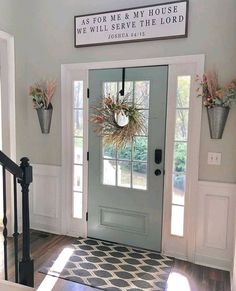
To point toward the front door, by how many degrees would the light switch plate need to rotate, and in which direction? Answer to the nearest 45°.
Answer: approximately 90° to its right

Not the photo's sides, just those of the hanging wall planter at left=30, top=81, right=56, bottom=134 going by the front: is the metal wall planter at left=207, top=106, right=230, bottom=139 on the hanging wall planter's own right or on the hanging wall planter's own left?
on the hanging wall planter's own left

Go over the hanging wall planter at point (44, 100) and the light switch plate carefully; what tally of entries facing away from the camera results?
0

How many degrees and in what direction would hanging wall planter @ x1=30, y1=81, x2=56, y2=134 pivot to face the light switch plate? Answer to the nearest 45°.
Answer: approximately 90° to its left

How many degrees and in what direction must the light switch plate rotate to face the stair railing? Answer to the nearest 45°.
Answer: approximately 45° to its right

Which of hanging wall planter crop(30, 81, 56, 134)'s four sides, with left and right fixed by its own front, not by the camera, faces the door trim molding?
left

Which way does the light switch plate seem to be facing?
toward the camera

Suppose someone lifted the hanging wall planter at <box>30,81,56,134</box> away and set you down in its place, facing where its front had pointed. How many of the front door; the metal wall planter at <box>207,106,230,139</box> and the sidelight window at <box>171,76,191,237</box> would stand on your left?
3

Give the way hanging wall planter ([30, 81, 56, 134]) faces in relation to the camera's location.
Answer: facing the viewer and to the left of the viewer

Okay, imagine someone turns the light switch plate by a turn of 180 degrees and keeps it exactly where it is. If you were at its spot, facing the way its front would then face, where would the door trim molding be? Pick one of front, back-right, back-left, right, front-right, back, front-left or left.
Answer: left

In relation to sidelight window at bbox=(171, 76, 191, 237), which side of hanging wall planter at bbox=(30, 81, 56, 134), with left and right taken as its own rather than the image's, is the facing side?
left

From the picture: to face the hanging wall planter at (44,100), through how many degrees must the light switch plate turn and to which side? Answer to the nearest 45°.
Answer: approximately 90° to its right
